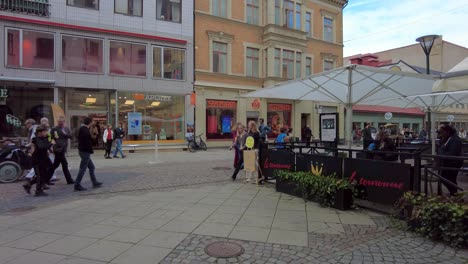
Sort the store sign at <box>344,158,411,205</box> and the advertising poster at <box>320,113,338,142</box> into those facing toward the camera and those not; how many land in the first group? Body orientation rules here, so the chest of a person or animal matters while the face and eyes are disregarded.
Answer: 2

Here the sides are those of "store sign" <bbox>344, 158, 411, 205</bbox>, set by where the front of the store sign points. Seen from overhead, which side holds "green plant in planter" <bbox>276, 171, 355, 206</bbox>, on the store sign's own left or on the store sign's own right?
on the store sign's own right

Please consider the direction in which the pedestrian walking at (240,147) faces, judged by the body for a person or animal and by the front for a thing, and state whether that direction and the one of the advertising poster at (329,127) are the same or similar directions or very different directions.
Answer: same or similar directions

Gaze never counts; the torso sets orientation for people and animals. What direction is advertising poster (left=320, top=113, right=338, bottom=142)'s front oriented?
toward the camera

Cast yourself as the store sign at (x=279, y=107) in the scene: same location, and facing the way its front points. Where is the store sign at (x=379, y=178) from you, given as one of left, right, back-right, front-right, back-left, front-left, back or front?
front

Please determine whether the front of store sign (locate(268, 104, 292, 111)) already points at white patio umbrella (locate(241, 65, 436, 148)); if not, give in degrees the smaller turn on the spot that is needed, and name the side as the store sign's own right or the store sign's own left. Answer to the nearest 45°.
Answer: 0° — it already faces it

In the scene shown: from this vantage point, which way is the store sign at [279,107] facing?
toward the camera

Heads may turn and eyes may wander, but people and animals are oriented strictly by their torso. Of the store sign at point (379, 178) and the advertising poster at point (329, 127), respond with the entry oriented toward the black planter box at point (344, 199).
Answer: the advertising poster

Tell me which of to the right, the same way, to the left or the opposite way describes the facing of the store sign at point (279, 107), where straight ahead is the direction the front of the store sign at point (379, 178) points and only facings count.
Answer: the same way

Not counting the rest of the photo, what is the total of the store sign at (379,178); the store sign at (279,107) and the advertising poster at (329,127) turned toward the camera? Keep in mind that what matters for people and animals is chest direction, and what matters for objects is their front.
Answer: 3

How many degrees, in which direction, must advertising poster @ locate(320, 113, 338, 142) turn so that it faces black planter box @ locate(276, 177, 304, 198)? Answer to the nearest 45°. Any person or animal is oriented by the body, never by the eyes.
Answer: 0° — it already faces it

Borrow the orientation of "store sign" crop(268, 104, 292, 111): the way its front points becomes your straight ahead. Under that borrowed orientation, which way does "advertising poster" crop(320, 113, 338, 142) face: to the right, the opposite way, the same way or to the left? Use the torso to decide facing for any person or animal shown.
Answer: the same way

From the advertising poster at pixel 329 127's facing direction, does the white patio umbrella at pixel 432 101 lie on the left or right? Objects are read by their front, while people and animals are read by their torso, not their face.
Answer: on its left

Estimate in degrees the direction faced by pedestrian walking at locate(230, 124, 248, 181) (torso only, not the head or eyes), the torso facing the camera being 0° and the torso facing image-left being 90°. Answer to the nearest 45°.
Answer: approximately 45°

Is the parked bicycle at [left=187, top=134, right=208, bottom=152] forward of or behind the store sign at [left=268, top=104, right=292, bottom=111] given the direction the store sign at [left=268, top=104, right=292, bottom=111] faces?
forward

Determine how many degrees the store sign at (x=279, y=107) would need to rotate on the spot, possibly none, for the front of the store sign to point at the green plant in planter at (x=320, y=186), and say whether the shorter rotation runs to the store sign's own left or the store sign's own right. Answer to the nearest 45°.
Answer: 0° — it already faces it

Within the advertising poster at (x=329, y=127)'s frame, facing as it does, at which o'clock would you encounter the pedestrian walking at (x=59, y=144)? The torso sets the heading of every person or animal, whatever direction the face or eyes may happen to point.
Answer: The pedestrian walking is roughly at 2 o'clock from the advertising poster.

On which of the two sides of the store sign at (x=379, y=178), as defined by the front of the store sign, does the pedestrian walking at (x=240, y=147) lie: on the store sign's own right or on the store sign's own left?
on the store sign's own right
